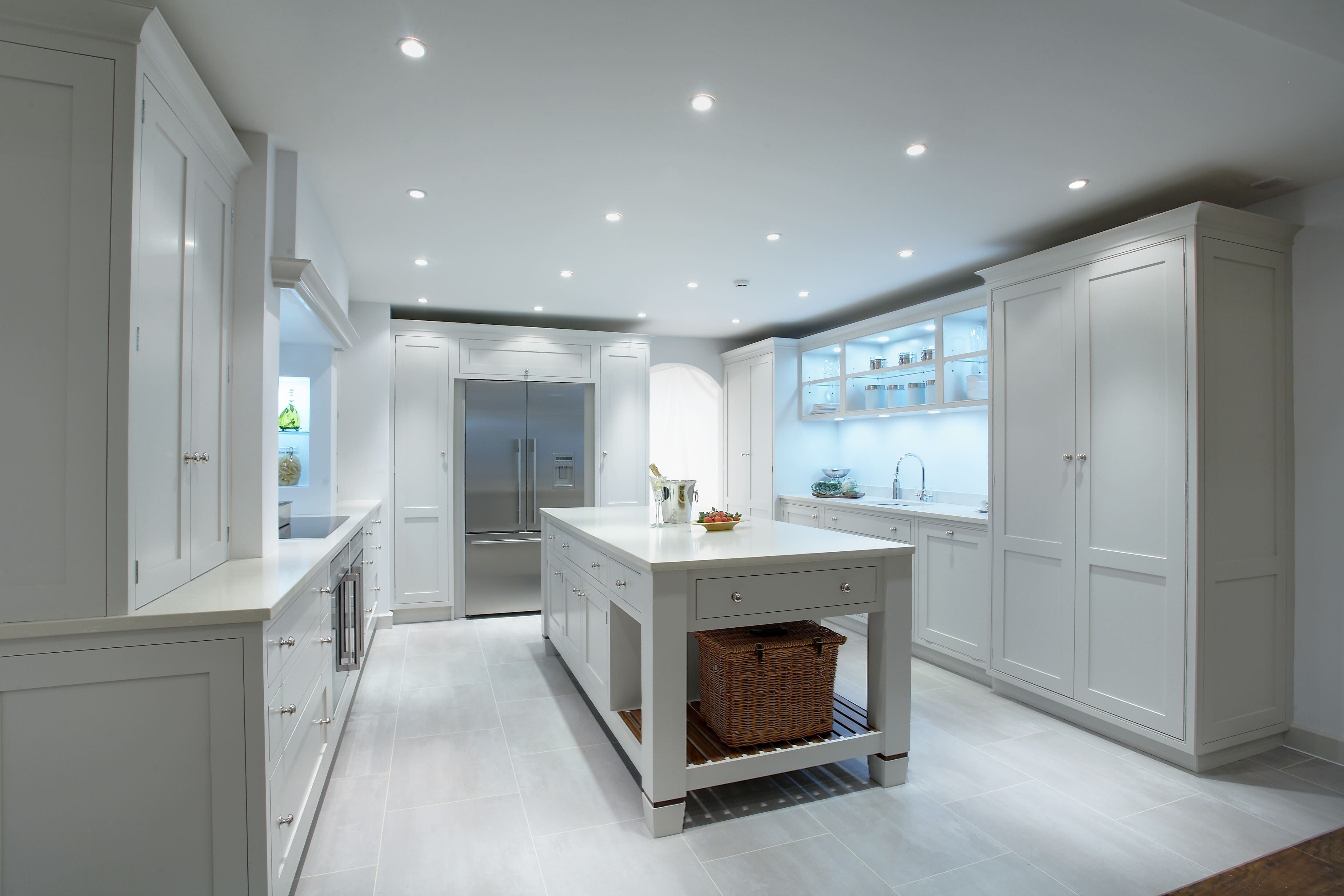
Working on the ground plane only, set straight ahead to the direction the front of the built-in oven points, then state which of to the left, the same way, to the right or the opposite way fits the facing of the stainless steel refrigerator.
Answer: to the right

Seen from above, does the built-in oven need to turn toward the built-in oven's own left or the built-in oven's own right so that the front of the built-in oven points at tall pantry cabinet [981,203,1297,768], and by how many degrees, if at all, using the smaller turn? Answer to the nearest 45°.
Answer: approximately 45° to the built-in oven's own right

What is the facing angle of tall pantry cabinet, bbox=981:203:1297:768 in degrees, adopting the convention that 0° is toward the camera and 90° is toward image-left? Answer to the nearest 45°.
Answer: approximately 45°

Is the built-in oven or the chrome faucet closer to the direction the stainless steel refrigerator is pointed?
the built-in oven

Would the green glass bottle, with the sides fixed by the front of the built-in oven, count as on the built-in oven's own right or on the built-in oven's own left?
on the built-in oven's own left

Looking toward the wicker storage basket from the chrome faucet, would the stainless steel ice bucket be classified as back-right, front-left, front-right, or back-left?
front-right

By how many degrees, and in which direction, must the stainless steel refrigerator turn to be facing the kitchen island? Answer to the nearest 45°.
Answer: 0° — it already faces it

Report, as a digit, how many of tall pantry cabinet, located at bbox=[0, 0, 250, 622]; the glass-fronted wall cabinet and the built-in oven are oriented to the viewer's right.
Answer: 2

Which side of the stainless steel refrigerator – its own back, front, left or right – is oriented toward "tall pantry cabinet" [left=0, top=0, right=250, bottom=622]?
front

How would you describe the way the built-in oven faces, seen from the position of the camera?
facing to the right of the viewer

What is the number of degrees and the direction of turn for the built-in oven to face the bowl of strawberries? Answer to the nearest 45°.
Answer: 0° — it already faces it

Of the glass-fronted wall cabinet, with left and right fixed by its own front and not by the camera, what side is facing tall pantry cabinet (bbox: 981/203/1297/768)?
left

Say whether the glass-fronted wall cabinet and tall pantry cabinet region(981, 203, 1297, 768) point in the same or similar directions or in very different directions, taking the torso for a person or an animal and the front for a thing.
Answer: same or similar directions

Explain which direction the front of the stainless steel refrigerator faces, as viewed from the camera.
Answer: facing the viewer
